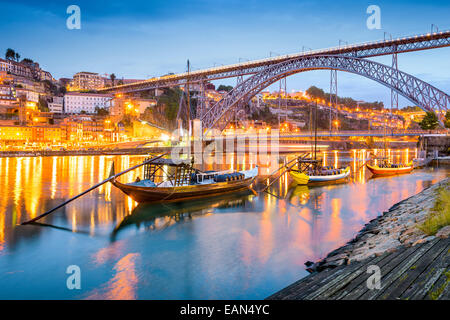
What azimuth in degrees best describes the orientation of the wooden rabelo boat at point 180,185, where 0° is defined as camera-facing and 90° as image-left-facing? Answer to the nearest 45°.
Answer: approximately 225°

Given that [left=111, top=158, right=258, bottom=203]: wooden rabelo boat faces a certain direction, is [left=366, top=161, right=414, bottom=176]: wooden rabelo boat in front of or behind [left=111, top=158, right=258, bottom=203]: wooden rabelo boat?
in front

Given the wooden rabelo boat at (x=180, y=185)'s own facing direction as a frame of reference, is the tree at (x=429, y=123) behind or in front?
in front

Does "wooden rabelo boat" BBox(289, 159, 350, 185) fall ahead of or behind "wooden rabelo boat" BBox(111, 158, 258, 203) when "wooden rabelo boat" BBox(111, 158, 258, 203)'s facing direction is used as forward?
ahead
